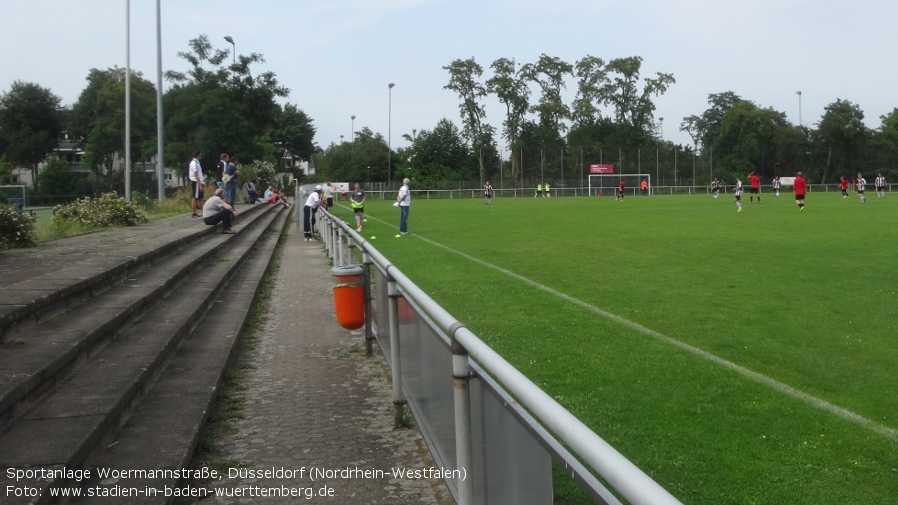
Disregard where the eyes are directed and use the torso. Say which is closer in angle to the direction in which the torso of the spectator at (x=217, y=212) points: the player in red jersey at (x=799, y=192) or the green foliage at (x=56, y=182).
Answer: the player in red jersey

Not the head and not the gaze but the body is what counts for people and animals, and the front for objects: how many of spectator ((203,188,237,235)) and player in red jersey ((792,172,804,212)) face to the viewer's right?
1

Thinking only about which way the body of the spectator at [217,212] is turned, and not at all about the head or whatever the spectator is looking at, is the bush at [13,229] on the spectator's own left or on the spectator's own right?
on the spectator's own right

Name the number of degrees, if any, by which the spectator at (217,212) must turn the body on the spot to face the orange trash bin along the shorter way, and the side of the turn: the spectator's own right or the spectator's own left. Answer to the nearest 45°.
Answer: approximately 90° to the spectator's own right

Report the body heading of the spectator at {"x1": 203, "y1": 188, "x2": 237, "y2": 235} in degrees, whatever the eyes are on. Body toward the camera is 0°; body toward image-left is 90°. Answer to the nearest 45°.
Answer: approximately 270°

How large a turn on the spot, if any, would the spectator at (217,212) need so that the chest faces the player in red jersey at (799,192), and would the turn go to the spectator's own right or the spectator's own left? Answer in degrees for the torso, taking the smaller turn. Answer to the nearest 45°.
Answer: approximately 45° to the spectator's own left

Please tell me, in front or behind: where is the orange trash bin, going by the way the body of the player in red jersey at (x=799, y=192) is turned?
behind

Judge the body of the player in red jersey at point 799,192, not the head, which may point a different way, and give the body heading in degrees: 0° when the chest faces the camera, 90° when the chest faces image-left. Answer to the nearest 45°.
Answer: approximately 180°
